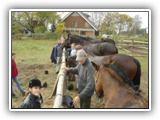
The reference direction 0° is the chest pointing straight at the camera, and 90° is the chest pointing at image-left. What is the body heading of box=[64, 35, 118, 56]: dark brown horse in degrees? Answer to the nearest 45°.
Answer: approximately 90°

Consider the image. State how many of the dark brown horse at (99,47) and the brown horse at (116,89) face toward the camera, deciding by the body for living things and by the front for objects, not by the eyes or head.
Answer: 0

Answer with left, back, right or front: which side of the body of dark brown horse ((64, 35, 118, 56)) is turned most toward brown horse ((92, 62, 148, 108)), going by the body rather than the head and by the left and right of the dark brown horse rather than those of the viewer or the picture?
left
